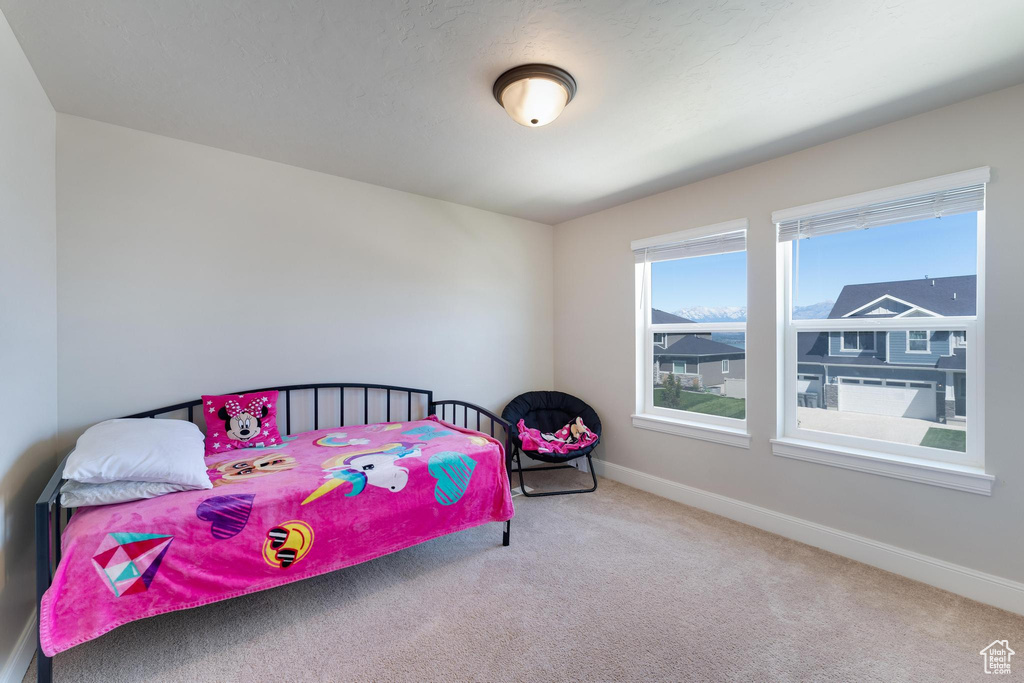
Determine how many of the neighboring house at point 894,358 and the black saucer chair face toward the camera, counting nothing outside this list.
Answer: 2

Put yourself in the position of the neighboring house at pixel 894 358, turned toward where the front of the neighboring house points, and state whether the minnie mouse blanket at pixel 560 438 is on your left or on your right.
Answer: on your right

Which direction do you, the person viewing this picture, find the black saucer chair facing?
facing the viewer

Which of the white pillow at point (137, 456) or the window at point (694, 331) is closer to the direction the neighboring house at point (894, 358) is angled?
the white pillow

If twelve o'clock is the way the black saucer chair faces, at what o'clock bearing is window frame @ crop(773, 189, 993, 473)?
The window frame is roughly at 10 o'clock from the black saucer chair.

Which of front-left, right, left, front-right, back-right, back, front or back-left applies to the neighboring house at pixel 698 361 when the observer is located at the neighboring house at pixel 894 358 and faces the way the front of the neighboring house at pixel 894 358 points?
right

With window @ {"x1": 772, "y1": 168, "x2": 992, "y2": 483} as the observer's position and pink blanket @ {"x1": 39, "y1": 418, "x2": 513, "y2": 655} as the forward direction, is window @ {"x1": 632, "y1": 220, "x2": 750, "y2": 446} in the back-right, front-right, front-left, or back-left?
front-right

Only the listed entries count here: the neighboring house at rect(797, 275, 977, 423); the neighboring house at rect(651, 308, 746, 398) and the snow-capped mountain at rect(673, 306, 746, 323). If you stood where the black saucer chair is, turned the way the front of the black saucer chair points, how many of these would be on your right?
0

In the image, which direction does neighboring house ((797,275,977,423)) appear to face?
toward the camera

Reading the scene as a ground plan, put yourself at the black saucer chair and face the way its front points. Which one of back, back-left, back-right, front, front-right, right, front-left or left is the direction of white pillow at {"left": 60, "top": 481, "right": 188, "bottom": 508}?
front-right

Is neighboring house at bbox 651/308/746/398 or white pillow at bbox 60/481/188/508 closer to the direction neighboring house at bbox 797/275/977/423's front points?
the white pillow
